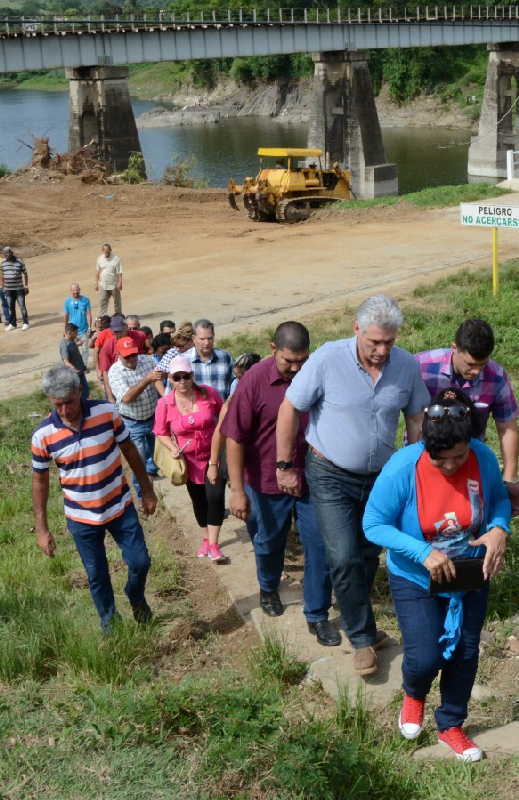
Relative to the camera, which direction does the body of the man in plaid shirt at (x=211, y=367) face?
toward the camera

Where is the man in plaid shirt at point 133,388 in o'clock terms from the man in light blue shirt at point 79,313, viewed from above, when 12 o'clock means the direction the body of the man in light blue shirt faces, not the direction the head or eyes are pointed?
The man in plaid shirt is roughly at 12 o'clock from the man in light blue shirt.

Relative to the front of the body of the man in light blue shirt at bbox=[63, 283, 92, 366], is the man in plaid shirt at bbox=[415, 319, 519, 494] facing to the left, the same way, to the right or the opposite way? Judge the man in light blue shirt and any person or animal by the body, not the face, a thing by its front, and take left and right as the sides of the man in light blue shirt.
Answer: the same way

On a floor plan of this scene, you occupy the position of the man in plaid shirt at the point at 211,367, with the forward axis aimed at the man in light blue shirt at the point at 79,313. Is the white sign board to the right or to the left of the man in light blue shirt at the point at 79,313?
right

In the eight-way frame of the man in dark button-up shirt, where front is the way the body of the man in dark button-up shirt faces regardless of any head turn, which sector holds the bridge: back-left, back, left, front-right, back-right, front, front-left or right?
back-left

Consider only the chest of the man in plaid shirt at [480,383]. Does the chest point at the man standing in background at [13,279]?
no

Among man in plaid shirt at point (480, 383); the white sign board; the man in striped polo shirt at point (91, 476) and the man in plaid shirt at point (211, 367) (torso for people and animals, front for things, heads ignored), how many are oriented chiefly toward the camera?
4

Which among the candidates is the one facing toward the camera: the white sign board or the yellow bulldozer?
the white sign board

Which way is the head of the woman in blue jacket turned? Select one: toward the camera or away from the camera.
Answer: toward the camera

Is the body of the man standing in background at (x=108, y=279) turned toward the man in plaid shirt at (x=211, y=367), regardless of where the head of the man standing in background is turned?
yes

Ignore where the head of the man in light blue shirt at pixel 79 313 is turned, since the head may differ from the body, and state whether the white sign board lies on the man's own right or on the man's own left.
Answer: on the man's own left

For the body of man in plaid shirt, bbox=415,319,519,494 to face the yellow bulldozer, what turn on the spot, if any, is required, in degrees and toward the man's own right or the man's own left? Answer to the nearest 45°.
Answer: approximately 180°

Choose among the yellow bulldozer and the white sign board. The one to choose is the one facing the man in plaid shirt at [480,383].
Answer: the white sign board

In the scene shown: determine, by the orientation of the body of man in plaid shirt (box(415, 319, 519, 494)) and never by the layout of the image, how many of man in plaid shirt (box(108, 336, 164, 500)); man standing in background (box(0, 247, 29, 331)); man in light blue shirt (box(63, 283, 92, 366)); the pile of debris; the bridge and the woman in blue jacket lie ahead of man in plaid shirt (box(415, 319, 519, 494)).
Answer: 1

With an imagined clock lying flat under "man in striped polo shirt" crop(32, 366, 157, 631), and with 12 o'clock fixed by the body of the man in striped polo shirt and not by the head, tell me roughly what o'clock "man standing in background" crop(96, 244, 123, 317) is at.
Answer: The man standing in background is roughly at 6 o'clock from the man in striped polo shirt.

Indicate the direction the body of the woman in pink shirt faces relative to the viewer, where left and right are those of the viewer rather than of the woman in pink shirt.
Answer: facing the viewer

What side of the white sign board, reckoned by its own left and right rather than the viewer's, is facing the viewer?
front

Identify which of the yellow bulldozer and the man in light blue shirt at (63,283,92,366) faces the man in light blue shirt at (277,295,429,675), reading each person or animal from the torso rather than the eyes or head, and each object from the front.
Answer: the man in light blue shirt at (63,283,92,366)

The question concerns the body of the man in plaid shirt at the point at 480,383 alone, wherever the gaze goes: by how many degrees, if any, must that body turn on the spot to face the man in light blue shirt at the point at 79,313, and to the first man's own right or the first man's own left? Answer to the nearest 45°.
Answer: approximately 135° to the first man's own right

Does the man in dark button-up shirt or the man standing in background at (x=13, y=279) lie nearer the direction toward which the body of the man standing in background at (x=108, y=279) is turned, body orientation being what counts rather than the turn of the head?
the man in dark button-up shirt
